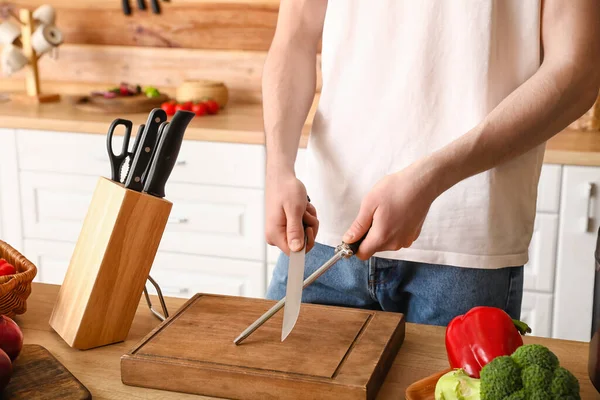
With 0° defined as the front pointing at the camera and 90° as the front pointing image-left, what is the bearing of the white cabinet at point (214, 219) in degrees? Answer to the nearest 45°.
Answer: approximately 0°

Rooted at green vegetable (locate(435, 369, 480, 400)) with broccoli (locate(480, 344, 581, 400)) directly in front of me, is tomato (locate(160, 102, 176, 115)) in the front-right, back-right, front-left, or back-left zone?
back-left

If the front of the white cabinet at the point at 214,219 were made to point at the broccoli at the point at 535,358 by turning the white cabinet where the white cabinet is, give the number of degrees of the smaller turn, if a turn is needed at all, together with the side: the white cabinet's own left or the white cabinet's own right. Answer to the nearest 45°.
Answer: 0° — it already faces it
